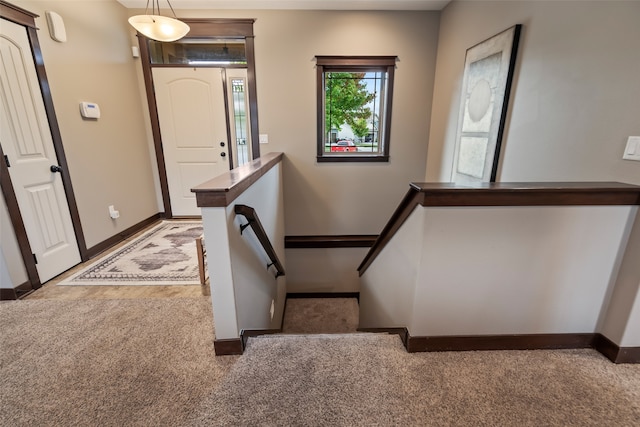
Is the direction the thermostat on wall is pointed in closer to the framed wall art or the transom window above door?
the framed wall art

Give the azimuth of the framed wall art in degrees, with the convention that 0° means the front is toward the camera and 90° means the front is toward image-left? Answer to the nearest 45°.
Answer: approximately 45°

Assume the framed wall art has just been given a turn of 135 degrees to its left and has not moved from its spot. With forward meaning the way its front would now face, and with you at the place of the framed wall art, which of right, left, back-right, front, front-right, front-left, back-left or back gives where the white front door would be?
back

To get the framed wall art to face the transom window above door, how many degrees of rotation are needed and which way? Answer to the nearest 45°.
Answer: approximately 45° to its right

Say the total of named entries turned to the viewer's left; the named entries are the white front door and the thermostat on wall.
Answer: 0

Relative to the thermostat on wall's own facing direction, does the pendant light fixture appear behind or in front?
in front

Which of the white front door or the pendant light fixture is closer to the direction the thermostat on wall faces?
the pendant light fixture

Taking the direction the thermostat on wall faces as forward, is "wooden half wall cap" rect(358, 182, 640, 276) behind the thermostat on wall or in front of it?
in front

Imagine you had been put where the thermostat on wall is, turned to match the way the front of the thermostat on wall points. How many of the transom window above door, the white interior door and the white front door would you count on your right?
1

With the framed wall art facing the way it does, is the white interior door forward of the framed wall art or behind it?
forward

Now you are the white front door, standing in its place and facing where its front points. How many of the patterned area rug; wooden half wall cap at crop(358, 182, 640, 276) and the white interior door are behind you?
0

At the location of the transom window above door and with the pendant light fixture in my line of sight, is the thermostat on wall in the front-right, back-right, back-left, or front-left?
front-right

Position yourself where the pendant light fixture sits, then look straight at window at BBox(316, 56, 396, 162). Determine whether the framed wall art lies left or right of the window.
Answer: right

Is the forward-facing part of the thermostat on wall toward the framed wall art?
yes

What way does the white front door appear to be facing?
toward the camera
